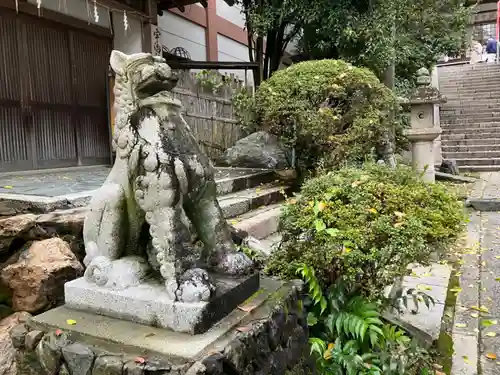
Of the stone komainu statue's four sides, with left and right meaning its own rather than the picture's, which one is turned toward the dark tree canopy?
left

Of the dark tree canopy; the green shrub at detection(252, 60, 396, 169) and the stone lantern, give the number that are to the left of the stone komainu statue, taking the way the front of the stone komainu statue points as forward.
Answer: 3

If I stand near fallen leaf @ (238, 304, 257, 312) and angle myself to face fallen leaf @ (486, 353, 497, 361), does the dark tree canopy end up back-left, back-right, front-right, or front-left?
front-left

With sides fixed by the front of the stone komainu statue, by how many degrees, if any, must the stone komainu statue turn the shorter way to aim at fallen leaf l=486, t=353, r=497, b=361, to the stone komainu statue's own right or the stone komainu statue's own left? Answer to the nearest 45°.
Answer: approximately 45° to the stone komainu statue's own left

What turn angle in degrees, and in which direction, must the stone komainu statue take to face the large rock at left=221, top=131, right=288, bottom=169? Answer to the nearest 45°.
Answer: approximately 135° to its left

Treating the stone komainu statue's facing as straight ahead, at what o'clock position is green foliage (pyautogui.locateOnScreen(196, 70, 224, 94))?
The green foliage is roughly at 8 o'clock from the stone komainu statue.

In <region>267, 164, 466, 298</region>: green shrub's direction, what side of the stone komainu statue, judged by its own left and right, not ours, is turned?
left

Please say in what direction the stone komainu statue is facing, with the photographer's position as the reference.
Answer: facing the viewer and to the right of the viewer

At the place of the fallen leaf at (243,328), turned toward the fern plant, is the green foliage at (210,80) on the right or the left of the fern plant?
left

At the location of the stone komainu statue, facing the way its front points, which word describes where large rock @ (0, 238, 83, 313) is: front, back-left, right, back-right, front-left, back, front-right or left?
back

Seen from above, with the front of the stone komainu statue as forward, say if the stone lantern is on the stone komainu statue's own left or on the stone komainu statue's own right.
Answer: on the stone komainu statue's own left
